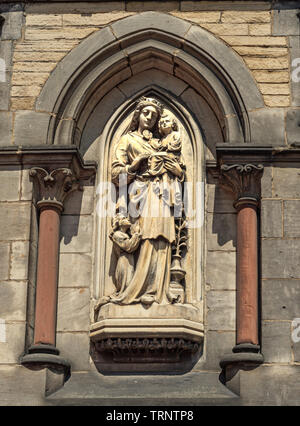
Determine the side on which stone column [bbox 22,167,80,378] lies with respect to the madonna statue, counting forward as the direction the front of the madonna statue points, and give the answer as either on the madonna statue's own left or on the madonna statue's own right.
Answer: on the madonna statue's own right

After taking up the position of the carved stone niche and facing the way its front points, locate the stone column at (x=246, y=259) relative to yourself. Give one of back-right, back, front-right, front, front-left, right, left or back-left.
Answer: left

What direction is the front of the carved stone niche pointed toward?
toward the camera

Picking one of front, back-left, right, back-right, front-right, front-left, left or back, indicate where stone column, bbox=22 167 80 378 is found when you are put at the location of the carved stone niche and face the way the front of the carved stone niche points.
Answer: right

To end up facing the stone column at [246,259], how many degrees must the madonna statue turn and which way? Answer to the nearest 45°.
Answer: approximately 90° to its left
